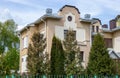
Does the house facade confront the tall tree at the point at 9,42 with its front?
no

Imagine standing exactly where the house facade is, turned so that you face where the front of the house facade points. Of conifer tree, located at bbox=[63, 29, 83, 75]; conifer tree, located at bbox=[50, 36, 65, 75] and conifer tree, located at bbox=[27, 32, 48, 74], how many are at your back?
0

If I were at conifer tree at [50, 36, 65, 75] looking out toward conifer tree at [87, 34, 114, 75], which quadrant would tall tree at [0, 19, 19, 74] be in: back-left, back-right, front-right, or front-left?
back-left

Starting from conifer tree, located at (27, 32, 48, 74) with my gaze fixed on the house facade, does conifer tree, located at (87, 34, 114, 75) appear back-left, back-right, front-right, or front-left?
front-right

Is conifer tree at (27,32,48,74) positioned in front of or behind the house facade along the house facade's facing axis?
in front

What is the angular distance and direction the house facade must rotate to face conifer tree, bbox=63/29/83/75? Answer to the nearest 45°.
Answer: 0° — it already faces it

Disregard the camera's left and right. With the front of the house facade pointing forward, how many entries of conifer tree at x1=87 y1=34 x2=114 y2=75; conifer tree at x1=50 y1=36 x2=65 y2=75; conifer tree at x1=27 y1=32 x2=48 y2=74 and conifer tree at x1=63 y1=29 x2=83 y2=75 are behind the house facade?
0

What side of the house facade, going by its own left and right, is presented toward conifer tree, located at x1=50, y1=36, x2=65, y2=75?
front

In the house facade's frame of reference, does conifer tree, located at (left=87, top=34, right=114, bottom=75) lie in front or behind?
in front

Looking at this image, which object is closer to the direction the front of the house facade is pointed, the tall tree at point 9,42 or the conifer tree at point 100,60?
the conifer tree

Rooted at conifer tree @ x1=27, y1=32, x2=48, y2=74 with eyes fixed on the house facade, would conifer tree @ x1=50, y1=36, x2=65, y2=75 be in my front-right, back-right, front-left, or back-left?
front-right

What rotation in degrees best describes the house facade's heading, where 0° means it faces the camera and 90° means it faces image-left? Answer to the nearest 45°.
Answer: approximately 0°

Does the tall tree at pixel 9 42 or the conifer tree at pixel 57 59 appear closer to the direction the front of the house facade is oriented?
the conifer tree
